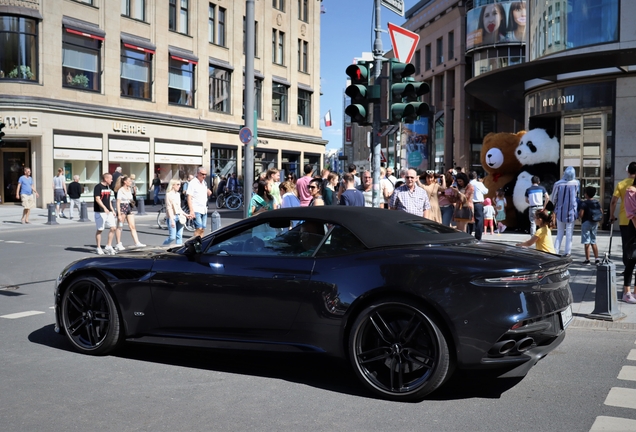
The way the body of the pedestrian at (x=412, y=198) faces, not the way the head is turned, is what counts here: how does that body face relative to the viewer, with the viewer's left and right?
facing the viewer

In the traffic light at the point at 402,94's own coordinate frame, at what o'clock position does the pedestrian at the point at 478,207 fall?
The pedestrian is roughly at 8 o'clock from the traffic light.

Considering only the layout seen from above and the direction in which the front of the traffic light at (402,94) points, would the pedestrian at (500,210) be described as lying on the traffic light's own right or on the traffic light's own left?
on the traffic light's own left

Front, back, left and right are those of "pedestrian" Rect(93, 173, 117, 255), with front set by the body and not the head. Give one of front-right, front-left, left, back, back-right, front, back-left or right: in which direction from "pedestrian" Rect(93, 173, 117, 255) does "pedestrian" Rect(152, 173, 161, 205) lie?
back-left

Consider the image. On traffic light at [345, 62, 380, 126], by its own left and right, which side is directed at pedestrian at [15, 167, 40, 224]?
right

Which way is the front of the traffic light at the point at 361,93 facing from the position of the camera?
facing the viewer and to the left of the viewer
